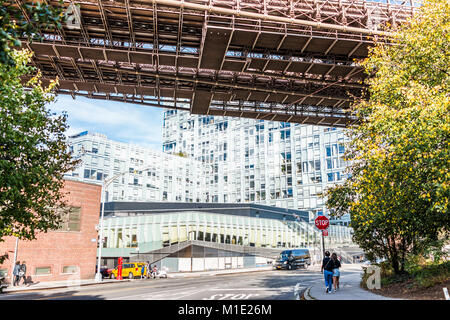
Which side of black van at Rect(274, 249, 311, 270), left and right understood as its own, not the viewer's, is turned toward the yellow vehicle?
front

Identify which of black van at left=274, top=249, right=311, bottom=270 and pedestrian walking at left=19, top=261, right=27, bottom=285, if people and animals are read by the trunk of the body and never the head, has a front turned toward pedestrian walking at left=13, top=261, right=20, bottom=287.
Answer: the black van

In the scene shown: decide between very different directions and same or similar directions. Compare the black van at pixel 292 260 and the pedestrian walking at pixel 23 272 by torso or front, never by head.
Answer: very different directions

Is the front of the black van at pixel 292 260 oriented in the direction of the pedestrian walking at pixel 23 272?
yes

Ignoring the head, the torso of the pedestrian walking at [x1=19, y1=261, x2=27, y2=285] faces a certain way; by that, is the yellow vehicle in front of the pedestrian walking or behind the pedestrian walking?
in front

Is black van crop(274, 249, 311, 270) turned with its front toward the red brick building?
yes

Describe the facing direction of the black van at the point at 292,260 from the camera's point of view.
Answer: facing the viewer and to the left of the viewer
